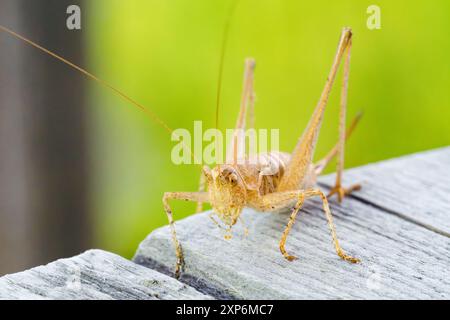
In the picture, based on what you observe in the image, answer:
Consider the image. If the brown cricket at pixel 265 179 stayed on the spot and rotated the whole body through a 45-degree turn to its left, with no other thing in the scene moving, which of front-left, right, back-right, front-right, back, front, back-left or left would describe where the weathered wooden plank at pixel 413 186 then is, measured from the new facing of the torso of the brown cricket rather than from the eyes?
left

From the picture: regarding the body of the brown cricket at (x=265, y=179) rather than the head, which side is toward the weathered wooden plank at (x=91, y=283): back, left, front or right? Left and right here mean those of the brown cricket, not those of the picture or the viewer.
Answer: front

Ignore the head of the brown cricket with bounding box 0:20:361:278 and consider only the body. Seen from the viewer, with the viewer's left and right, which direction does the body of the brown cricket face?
facing the viewer and to the left of the viewer
